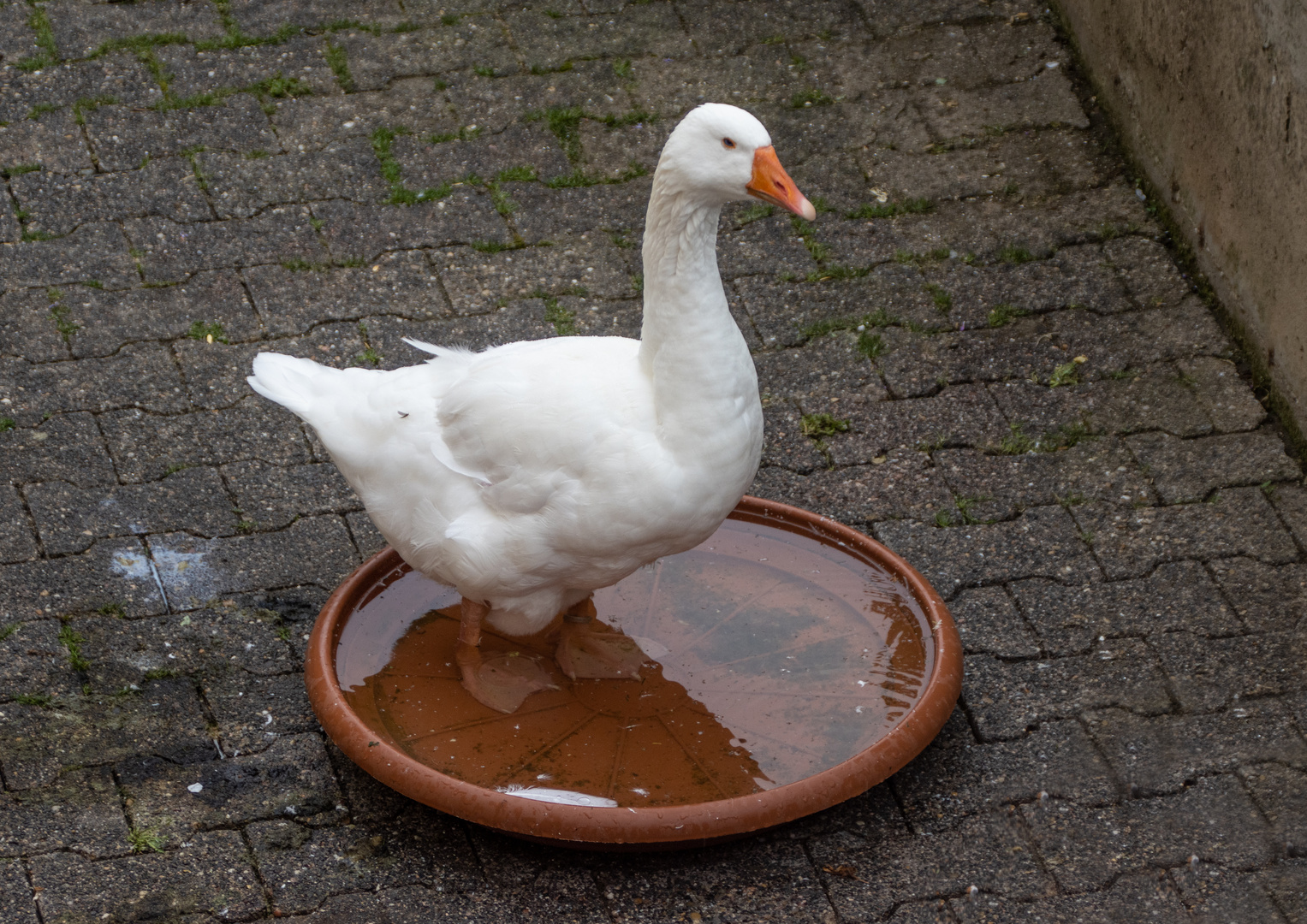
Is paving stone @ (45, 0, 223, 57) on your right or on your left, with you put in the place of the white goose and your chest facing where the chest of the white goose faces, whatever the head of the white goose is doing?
on your left

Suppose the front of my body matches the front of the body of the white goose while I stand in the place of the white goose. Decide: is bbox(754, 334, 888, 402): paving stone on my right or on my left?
on my left

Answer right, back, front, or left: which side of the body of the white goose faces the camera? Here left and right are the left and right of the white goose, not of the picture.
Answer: right

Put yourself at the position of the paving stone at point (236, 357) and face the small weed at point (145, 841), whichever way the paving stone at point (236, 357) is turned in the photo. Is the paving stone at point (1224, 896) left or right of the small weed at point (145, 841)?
left

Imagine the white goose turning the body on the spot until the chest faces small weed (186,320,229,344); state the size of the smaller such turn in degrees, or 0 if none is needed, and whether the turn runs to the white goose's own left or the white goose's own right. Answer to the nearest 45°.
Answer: approximately 135° to the white goose's own left

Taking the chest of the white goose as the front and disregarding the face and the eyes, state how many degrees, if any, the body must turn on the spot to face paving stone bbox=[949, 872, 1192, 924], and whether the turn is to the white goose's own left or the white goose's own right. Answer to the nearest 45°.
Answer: approximately 45° to the white goose's own right

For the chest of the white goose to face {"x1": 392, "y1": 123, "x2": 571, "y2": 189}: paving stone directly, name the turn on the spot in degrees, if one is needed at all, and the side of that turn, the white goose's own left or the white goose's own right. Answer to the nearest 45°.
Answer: approximately 90° to the white goose's own left

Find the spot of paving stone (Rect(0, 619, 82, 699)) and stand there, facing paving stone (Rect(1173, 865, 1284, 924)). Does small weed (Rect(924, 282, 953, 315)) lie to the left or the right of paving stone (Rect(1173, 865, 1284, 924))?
left

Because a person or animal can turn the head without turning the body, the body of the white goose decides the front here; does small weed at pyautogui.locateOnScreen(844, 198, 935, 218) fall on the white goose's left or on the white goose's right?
on the white goose's left

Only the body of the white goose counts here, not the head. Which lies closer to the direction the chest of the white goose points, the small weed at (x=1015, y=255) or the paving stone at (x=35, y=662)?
the small weed

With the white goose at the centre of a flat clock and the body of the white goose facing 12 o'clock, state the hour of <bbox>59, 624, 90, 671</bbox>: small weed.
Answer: The small weed is roughly at 6 o'clock from the white goose.

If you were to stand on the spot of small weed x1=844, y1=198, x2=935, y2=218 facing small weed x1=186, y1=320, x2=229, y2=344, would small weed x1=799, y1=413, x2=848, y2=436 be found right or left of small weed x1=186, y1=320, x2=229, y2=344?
left

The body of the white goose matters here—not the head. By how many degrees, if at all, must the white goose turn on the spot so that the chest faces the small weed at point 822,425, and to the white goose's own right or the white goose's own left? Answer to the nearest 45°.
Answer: approximately 45° to the white goose's own left
